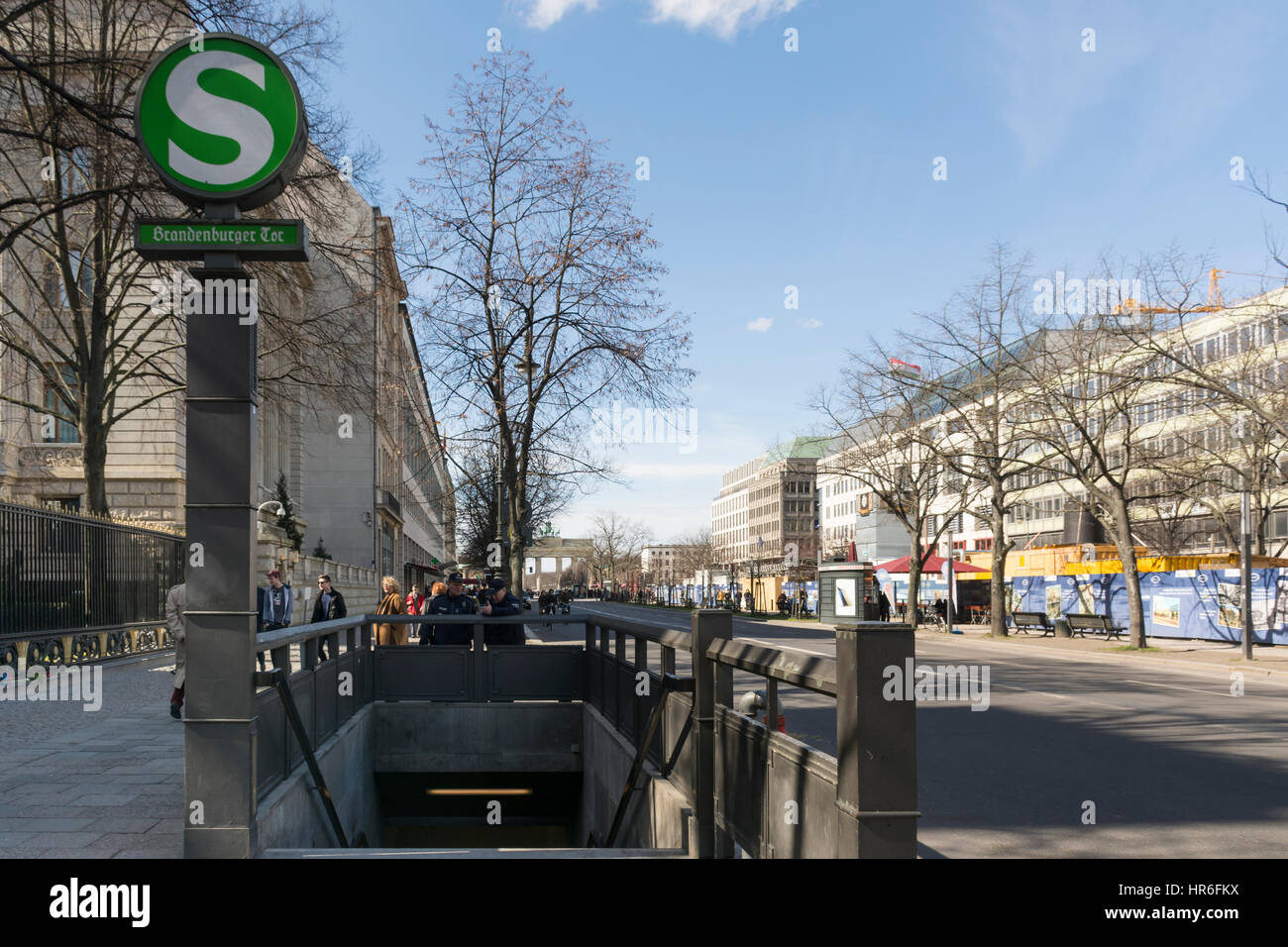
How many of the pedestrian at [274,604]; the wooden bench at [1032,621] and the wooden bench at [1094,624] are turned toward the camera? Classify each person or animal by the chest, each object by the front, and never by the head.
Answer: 1

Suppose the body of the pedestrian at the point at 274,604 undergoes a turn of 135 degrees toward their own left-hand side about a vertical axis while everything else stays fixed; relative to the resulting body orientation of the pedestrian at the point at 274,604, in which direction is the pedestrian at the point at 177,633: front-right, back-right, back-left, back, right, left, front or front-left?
back-right

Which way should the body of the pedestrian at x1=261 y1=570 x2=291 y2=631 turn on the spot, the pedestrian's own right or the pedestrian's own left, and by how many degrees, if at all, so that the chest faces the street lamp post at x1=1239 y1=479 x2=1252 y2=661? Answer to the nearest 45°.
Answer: approximately 90° to the pedestrian's own left

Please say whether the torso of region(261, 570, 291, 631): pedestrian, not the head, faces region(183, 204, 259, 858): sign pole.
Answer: yes

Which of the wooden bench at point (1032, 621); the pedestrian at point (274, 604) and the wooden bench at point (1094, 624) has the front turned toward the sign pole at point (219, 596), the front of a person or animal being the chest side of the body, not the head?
the pedestrian

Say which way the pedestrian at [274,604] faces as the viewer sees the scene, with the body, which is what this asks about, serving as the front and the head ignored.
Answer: toward the camera

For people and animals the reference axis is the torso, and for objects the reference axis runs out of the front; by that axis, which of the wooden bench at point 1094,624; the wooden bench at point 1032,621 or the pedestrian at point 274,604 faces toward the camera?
the pedestrian
